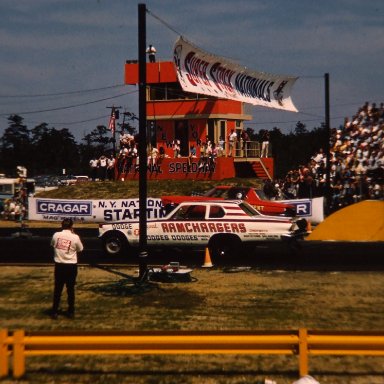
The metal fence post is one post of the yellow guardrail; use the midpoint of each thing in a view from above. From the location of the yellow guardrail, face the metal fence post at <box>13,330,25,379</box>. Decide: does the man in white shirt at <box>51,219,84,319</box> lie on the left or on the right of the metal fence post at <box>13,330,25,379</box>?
right

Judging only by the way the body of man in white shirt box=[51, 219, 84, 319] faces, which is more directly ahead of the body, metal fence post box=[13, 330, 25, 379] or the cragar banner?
the cragar banner

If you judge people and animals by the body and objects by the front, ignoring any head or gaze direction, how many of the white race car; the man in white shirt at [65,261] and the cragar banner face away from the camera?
1

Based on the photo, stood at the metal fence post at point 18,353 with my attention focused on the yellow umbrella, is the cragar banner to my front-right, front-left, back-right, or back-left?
front-left

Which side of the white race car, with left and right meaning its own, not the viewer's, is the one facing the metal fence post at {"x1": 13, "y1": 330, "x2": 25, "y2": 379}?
left

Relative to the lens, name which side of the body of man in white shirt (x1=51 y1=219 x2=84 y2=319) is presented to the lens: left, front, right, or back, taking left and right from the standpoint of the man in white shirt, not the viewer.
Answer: back

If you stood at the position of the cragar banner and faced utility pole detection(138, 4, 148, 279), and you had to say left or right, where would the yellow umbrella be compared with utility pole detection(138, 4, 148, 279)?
left

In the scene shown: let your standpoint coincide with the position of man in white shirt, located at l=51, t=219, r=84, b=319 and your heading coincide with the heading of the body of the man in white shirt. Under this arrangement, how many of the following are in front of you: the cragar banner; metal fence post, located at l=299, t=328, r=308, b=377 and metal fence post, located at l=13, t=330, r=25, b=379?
1

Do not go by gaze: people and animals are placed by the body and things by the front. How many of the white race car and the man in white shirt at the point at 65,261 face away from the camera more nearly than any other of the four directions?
1

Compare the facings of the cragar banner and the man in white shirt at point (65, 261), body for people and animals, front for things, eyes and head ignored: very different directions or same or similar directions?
very different directions

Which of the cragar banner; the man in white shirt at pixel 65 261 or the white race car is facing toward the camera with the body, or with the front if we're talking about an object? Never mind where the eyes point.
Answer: the cragar banner

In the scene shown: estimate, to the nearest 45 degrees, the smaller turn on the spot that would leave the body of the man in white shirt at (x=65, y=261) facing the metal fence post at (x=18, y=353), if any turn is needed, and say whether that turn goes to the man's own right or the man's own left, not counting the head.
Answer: approximately 180°

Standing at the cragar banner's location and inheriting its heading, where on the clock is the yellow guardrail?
The yellow guardrail is roughly at 12 o'clock from the cragar banner.

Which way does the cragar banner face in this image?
toward the camera

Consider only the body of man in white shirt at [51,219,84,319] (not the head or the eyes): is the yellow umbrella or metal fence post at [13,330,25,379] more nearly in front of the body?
the yellow umbrella

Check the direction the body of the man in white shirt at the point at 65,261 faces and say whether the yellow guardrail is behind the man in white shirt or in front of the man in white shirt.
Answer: behind

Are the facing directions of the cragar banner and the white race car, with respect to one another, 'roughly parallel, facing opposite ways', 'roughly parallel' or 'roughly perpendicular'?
roughly perpendicular
